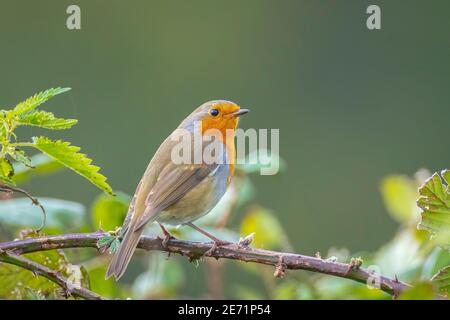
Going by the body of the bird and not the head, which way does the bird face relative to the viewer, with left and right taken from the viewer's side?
facing to the right of the viewer

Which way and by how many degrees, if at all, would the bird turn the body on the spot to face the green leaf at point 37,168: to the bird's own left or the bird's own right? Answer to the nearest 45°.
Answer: approximately 135° to the bird's own right

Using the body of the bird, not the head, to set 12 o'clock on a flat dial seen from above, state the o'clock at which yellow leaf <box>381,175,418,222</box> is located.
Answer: The yellow leaf is roughly at 11 o'clock from the bird.
